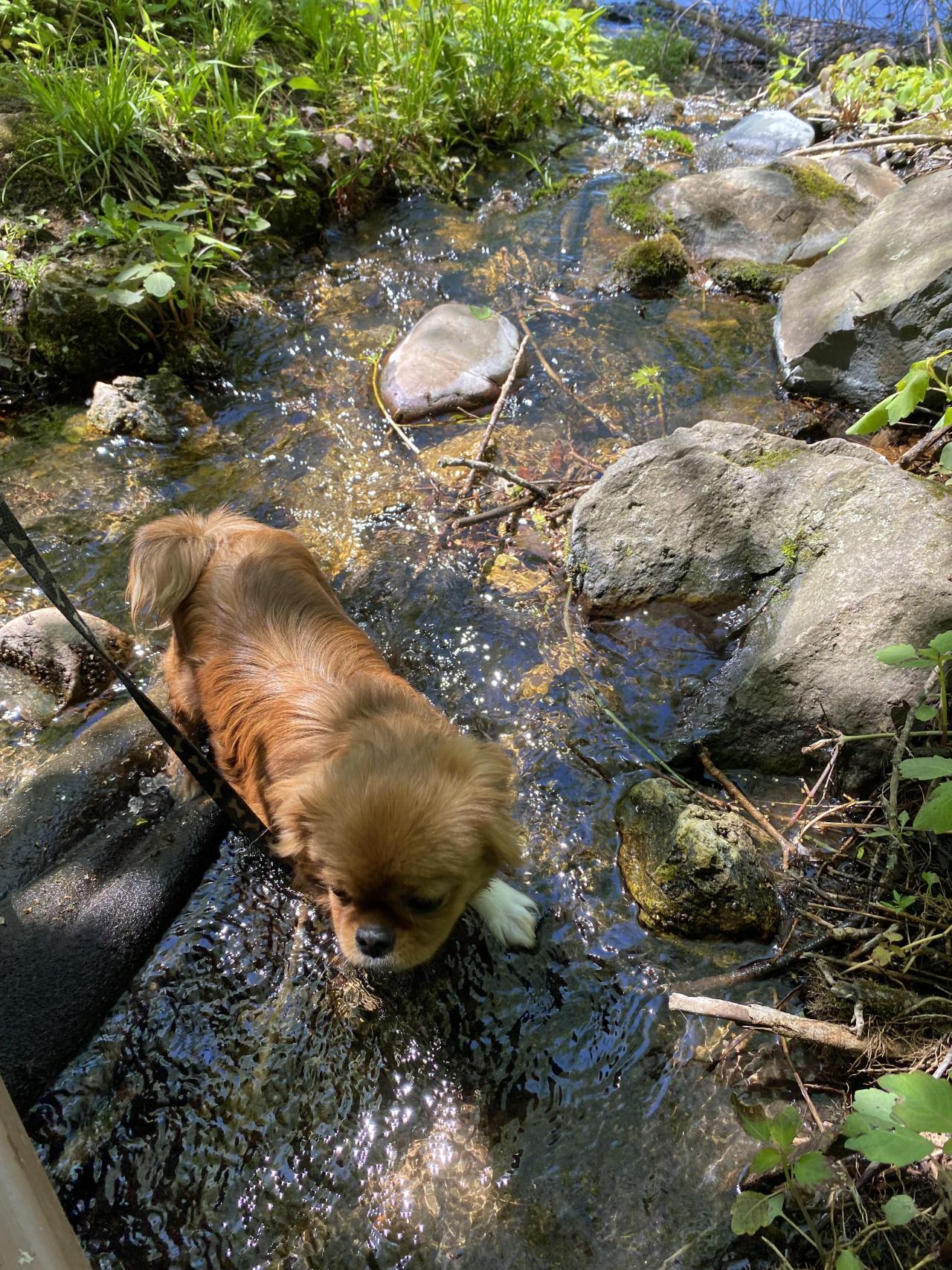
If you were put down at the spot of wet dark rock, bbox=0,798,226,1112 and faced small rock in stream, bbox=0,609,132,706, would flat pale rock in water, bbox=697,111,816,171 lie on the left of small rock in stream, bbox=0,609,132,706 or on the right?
right

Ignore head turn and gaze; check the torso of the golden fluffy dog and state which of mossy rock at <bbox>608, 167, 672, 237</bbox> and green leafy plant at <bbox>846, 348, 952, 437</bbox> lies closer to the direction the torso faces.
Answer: the green leafy plant

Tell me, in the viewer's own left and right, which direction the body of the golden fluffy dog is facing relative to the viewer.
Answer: facing the viewer and to the right of the viewer

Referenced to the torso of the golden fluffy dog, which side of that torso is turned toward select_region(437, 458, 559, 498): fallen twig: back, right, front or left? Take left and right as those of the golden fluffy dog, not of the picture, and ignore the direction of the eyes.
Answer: left

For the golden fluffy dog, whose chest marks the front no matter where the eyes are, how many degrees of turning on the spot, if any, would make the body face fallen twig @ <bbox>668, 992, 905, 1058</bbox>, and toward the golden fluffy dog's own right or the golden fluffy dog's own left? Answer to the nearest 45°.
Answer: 0° — it already faces it

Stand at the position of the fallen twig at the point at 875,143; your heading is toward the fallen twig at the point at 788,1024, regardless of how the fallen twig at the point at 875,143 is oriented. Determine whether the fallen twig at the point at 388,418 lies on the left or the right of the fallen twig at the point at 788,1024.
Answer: right

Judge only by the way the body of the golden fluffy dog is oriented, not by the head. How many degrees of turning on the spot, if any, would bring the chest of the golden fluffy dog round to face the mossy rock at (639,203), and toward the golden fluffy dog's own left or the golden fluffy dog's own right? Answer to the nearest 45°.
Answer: approximately 90° to the golden fluffy dog's own left

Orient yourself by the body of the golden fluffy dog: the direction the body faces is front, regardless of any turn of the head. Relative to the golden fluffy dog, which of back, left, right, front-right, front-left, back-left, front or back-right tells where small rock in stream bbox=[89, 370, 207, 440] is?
back-left

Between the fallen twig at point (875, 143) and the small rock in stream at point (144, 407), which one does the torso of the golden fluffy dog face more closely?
the fallen twig

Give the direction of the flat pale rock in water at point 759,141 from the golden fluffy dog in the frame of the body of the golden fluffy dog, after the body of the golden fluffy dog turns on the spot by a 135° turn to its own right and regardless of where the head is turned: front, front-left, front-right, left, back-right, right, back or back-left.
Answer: back-right

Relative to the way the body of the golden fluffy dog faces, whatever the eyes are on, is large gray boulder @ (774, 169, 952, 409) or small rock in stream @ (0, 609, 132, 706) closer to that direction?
the large gray boulder

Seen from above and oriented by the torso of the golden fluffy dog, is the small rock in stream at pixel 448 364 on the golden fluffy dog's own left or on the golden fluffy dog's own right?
on the golden fluffy dog's own left
